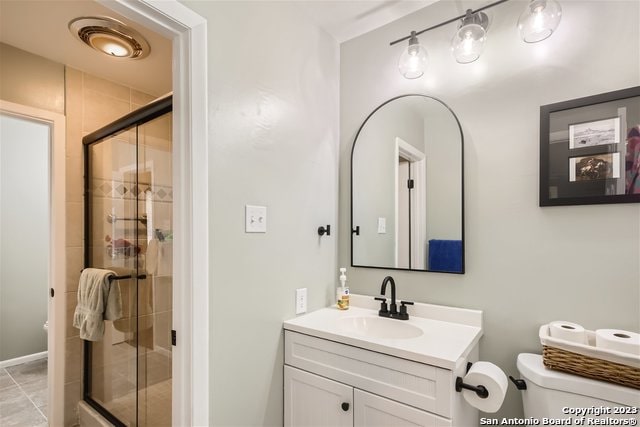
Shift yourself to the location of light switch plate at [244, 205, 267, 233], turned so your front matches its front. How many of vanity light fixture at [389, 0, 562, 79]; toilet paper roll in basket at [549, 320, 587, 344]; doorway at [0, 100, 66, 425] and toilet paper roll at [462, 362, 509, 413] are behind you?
1

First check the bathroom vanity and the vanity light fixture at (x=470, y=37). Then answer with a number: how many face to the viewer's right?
0

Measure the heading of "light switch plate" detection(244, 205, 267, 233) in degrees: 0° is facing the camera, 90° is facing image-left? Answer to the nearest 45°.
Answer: approximately 315°

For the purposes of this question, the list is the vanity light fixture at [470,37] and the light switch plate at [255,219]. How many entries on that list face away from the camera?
0

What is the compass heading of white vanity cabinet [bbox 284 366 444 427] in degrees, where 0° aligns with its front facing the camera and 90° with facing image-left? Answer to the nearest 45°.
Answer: approximately 45°

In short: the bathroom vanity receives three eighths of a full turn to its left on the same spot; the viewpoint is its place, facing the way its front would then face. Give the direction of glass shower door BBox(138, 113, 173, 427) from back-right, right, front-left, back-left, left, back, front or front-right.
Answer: back

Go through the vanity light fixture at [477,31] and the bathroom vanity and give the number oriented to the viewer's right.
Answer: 0

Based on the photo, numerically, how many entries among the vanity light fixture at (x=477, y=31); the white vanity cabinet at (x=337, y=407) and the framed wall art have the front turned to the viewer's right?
0

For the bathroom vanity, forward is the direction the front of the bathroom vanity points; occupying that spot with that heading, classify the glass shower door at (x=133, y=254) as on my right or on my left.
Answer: on my right

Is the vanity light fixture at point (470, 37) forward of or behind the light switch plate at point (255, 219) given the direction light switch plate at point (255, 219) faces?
forward

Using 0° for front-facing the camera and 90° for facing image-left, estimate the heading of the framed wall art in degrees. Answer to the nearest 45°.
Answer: approximately 45°

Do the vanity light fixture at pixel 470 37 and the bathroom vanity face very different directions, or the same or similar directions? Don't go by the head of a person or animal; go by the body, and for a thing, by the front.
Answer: same or similar directions

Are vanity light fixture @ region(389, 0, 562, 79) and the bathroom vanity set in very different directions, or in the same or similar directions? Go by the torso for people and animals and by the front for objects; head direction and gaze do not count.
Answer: same or similar directions

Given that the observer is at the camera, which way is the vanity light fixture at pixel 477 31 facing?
facing the viewer and to the left of the viewer

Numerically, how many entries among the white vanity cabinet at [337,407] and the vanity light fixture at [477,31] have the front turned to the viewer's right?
0
